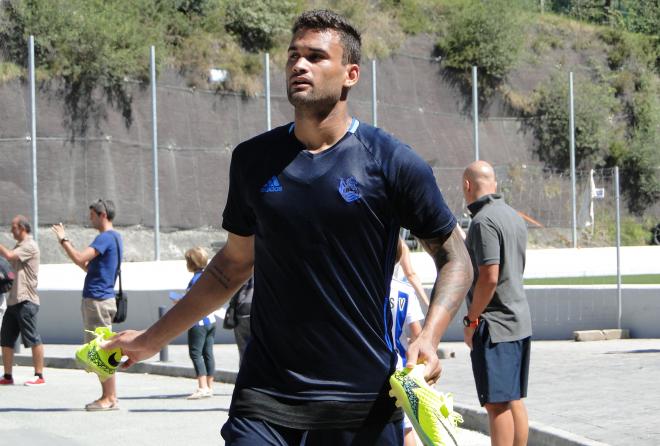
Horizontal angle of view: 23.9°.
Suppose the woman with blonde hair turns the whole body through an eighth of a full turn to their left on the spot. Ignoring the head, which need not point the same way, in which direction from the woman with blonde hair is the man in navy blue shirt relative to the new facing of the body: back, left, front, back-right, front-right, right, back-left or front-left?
front-left

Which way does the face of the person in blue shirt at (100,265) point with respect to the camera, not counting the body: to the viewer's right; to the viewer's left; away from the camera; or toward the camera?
to the viewer's left

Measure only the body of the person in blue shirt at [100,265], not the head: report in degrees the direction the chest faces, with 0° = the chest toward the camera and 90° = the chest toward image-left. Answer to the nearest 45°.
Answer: approximately 90°

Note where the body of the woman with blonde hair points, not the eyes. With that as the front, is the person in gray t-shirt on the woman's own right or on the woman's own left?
on the woman's own left

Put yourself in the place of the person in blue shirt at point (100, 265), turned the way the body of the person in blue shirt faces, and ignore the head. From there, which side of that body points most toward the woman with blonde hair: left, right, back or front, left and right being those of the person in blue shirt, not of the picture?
back
